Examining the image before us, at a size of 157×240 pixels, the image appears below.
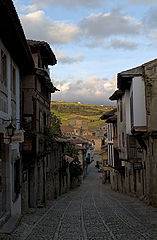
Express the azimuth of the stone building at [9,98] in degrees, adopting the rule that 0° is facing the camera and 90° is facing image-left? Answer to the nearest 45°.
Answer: approximately 270°

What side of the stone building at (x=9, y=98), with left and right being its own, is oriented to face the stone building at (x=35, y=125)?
left

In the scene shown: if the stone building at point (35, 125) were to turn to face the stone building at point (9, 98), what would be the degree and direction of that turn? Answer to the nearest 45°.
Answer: approximately 90° to its right

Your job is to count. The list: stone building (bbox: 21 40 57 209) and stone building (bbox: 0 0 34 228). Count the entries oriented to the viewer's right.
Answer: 2

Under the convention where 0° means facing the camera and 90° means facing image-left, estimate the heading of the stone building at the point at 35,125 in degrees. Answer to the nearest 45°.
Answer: approximately 270°
